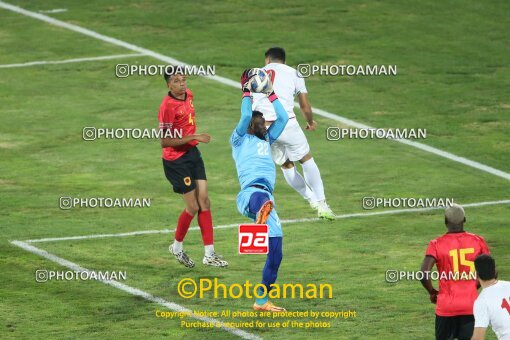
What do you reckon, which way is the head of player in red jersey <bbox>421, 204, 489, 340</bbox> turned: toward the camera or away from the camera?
away from the camera

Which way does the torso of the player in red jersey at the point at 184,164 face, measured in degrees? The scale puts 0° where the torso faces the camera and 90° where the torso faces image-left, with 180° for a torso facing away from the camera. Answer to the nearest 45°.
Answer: approximately 315°
